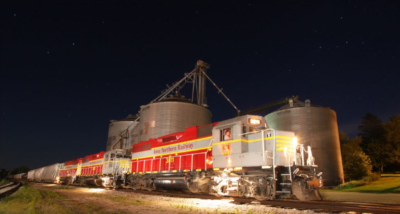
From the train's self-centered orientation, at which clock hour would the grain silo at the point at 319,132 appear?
The grain silo is roughly at 9 o'clock from the train.

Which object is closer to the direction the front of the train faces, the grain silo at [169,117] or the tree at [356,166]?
the tree

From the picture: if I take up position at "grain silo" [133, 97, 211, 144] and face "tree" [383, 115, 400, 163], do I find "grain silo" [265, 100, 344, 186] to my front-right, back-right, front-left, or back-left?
front-right

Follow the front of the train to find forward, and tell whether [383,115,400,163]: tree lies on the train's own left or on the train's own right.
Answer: on the train's own left

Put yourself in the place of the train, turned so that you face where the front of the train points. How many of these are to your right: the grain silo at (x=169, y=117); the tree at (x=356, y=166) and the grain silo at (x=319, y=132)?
0

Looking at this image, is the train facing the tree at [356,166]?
no

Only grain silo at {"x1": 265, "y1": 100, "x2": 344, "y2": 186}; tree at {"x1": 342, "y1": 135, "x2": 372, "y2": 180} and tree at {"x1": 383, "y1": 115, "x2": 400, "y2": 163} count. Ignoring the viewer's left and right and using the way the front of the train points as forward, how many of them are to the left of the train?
3

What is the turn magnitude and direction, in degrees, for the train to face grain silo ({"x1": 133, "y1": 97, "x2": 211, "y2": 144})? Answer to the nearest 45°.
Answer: approximately 135° to its left

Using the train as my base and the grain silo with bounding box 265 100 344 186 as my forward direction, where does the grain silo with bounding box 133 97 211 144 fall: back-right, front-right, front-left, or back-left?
front-left
